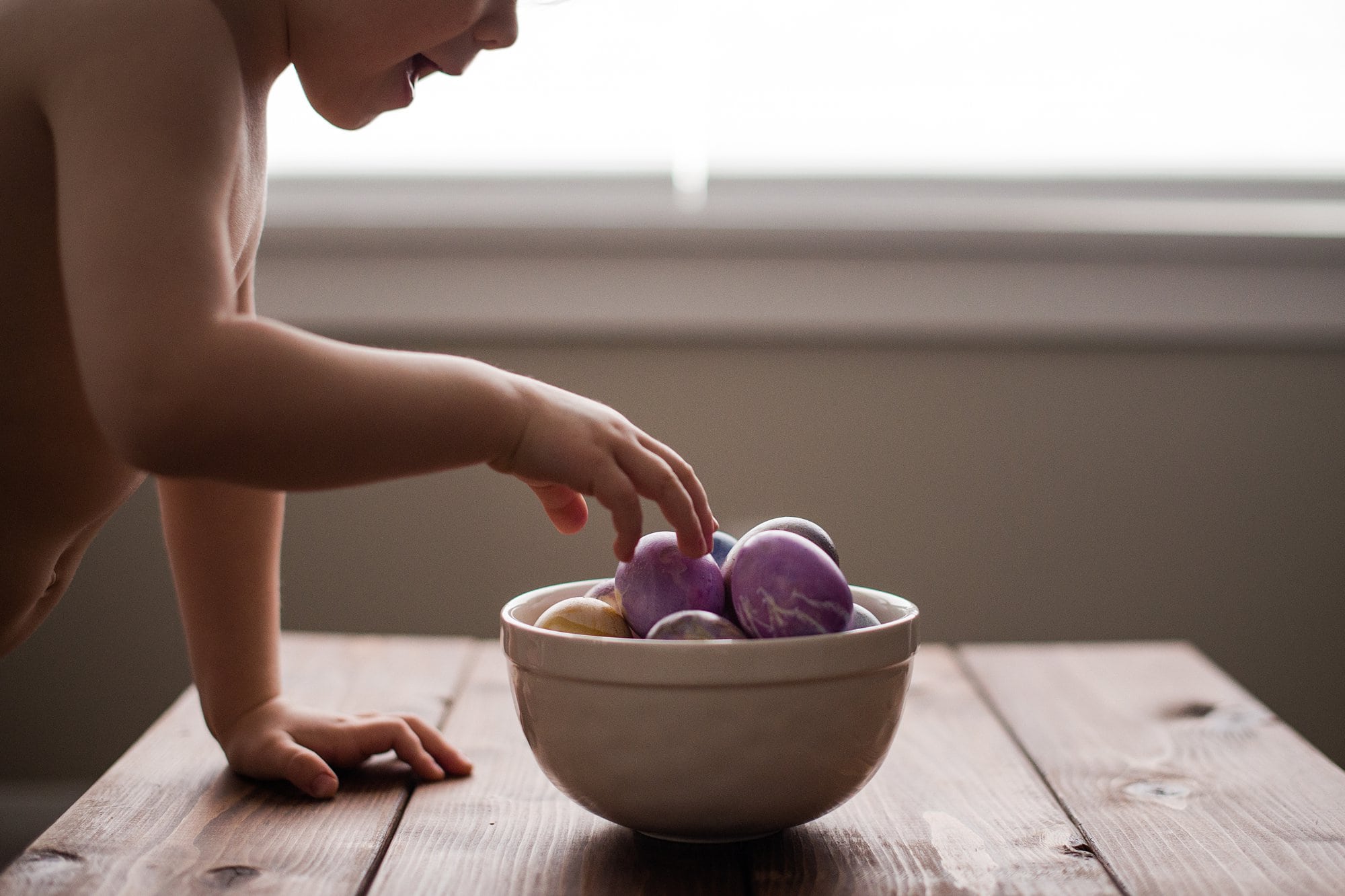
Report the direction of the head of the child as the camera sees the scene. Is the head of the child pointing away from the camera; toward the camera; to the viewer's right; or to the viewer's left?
to the viewer's right

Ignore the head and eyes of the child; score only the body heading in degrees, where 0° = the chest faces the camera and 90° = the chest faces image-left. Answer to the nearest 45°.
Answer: approximately 270°
